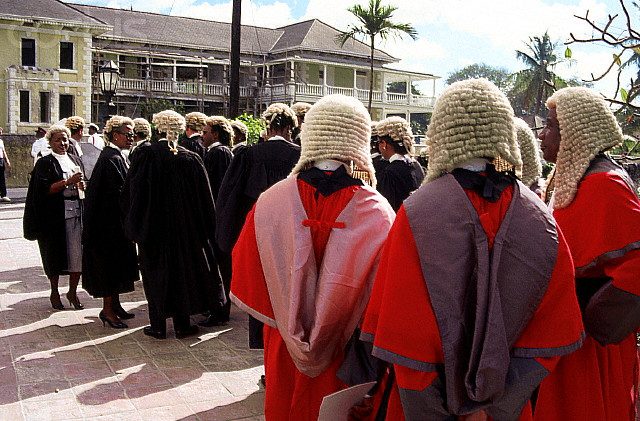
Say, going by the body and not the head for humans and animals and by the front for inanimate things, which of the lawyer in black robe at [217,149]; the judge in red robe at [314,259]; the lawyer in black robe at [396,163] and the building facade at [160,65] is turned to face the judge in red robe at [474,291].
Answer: the building facade

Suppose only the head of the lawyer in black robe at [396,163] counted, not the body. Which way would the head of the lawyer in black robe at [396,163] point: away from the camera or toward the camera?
away from the camera

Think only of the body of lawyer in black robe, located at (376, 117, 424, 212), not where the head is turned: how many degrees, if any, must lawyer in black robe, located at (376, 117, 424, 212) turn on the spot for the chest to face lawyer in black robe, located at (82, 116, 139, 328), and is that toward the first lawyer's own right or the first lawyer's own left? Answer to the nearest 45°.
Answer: approximately 45° to the first lawyer's own left

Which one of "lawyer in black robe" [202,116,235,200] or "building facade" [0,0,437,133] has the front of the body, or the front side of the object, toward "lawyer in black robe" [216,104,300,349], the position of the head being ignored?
the building facade

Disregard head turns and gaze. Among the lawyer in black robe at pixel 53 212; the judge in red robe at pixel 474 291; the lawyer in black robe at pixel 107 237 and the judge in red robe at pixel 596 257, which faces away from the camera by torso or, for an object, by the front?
the judge in red robe at pixel 474 291

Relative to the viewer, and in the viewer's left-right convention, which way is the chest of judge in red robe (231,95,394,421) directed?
facing away from the viewer

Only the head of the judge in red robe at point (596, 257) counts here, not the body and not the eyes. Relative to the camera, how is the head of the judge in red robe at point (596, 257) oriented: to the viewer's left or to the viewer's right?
to the viewer's left

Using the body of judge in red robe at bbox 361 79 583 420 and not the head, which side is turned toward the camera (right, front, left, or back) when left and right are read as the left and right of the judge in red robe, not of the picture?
back

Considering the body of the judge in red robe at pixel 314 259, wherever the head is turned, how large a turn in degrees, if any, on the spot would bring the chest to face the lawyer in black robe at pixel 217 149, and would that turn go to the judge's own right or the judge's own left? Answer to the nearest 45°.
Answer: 0° — they already face them

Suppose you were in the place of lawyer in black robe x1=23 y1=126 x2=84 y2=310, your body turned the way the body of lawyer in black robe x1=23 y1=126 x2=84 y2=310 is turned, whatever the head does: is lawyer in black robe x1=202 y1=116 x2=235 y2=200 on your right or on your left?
on your left
